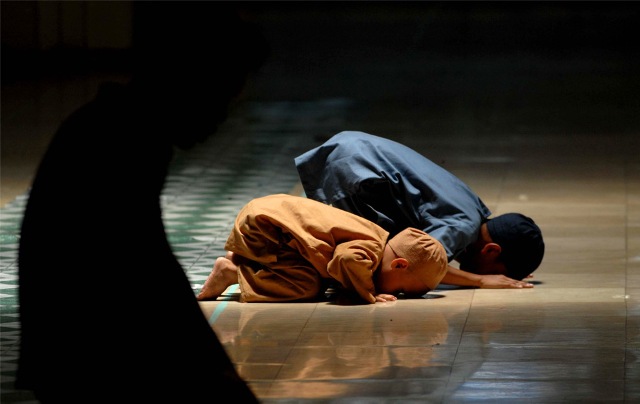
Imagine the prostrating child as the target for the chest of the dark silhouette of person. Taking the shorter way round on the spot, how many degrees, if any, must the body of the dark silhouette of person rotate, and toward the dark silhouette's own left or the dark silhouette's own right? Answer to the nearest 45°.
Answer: approximately 45° to the dark silhouette's own left

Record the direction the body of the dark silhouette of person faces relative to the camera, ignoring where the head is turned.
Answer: to the viewer's right
